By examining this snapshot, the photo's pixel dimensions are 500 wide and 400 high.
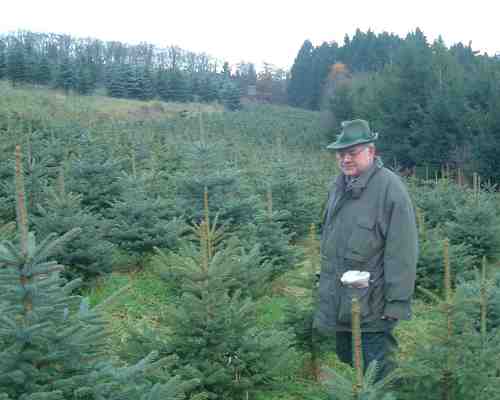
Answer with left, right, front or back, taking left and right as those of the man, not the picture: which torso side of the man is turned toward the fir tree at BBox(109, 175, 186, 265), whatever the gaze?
right

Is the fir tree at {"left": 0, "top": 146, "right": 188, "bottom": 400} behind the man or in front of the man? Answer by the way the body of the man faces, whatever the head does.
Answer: in front

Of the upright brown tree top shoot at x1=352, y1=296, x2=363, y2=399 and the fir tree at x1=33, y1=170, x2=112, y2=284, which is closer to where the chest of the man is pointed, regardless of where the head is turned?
the upright brown tree top shoot

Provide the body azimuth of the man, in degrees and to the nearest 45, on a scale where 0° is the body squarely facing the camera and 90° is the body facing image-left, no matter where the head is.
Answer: approximately 45°

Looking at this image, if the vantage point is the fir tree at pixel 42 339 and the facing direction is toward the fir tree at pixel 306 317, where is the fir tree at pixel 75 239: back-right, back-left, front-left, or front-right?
front-left

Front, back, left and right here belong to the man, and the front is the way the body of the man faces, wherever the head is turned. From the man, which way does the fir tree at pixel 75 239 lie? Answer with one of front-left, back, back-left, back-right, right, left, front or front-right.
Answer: right

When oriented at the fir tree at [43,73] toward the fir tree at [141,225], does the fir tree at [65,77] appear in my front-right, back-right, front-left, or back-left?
front-left

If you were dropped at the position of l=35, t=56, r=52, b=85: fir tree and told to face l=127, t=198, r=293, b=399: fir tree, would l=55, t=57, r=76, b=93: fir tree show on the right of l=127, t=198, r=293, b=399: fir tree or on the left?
left

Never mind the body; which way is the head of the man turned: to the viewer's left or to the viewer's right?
to the viewer's left

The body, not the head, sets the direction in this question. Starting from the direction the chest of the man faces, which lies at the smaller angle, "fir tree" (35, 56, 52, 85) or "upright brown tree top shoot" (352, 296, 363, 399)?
the upright brown tree top shoot

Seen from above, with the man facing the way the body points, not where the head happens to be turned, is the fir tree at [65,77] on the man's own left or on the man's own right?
on the man's own right
